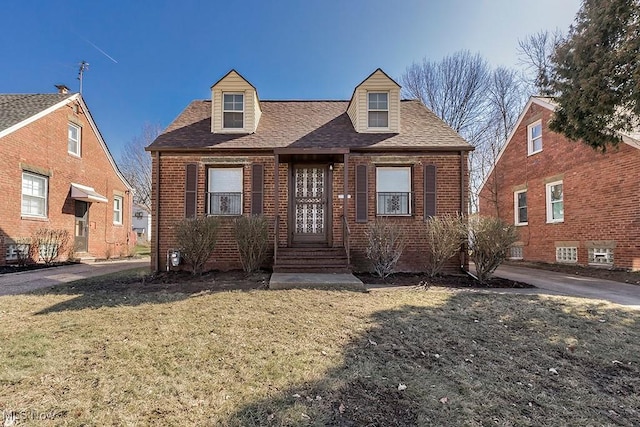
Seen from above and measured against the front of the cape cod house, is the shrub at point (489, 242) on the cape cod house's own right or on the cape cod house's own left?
on the cape cod house's own left

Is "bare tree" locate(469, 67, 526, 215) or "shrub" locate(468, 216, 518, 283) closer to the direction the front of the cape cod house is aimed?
the shrub

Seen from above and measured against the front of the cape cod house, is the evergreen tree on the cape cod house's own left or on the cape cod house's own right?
on the cape cod house's own left

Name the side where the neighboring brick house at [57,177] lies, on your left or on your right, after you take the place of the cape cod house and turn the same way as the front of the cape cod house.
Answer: on your right

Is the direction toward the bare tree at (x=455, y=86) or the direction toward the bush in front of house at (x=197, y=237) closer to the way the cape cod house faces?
the bush in front of house

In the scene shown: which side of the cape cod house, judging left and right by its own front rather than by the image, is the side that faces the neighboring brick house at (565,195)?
left

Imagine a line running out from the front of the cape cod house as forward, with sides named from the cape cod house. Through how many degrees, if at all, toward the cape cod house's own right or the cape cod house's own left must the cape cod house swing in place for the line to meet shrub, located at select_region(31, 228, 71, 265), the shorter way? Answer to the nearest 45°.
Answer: approximately 90° to the cape cod house's own right

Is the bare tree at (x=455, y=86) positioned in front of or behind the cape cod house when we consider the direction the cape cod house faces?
behind

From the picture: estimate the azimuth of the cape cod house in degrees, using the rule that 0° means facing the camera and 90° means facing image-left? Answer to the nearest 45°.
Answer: approximately 0°

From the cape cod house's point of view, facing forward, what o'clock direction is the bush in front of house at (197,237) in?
The bush in front of house is roughly at 2 o'clock from the cape cod house.
